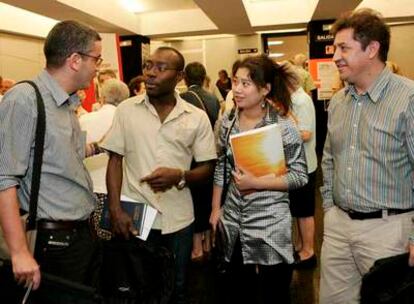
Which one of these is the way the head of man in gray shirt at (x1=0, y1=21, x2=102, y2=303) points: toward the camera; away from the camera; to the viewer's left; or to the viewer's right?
to the viewer's right

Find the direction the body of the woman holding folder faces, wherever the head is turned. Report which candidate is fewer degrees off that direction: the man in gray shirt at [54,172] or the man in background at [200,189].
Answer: the man in gray shirt

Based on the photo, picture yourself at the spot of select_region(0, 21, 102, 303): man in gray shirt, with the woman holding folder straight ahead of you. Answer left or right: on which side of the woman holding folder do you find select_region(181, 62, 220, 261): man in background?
left

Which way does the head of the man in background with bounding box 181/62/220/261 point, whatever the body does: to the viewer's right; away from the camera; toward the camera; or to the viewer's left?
away from the camera

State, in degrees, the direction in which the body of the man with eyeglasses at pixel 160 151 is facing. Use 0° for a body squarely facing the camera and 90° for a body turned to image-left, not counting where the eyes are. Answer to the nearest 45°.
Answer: approximately 0°

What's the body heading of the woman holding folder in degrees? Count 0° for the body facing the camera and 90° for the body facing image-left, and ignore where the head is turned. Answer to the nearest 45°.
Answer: approximately 45°

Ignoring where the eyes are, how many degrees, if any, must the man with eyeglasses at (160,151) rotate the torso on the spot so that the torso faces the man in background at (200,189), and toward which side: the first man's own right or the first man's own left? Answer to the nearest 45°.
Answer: approximately 180°
